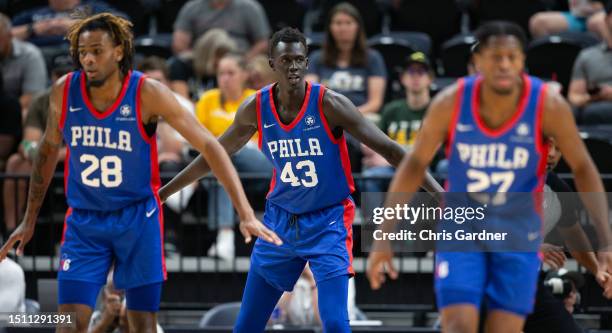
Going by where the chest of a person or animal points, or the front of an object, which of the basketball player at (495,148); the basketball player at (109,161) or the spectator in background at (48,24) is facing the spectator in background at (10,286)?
the spectator in background at (48,24)

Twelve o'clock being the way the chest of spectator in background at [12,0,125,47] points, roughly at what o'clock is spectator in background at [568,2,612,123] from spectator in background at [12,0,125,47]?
spectator in background at [568,2,612,123] is roughly at 10 o'clock from spectator in background at [12,0,125,47].

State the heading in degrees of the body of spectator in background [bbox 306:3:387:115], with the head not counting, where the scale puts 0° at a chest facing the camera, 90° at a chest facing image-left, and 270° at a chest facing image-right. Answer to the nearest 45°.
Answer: approximately 0°

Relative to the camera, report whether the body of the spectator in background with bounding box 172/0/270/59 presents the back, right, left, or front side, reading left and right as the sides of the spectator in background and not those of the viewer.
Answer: front

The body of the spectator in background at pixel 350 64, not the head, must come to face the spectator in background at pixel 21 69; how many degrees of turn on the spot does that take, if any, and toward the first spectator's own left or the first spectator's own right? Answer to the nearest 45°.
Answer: approximately 90° to the first spectator's own right

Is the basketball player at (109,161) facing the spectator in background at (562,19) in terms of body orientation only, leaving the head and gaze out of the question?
no

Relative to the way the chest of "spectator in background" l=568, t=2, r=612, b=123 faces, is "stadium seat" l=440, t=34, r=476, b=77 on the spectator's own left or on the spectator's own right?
on the spectator's own right

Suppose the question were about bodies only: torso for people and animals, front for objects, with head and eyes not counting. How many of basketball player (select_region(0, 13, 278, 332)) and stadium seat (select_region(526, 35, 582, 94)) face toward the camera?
2

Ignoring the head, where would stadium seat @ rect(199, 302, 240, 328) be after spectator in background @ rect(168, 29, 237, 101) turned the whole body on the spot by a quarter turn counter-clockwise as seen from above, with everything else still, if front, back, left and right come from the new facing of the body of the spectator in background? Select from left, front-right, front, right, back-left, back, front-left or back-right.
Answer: back-right

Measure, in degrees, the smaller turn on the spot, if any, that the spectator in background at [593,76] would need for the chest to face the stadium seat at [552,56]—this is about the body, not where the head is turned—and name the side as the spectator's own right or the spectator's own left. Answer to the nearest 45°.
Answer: approximately 135° to the spectator's own right

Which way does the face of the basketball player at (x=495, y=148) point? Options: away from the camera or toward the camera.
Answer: toward the camera

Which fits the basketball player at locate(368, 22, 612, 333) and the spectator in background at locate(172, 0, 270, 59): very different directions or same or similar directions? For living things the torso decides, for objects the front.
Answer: same or similar directions

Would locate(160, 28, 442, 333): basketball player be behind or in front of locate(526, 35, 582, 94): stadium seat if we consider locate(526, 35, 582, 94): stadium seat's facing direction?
in front

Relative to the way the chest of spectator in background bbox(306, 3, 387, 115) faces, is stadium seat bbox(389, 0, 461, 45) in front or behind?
behind

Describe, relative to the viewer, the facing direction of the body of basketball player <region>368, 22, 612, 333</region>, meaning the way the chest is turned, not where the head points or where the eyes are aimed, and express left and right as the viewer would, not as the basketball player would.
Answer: facing the viewer

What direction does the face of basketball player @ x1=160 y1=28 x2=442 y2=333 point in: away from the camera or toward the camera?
toward the camera

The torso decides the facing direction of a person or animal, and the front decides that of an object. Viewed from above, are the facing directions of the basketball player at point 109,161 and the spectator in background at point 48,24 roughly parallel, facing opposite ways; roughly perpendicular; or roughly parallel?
roughly parallel

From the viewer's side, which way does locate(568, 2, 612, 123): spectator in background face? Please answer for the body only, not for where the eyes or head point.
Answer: toward the camera

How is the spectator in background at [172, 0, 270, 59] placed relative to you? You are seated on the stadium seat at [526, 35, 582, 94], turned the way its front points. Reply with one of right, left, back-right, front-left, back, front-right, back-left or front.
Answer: right

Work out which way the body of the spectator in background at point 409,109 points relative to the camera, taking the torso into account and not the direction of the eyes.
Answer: toward the camera

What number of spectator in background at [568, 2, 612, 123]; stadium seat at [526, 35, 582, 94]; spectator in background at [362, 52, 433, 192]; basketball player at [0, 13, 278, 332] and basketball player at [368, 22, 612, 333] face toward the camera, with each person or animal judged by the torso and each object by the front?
5
